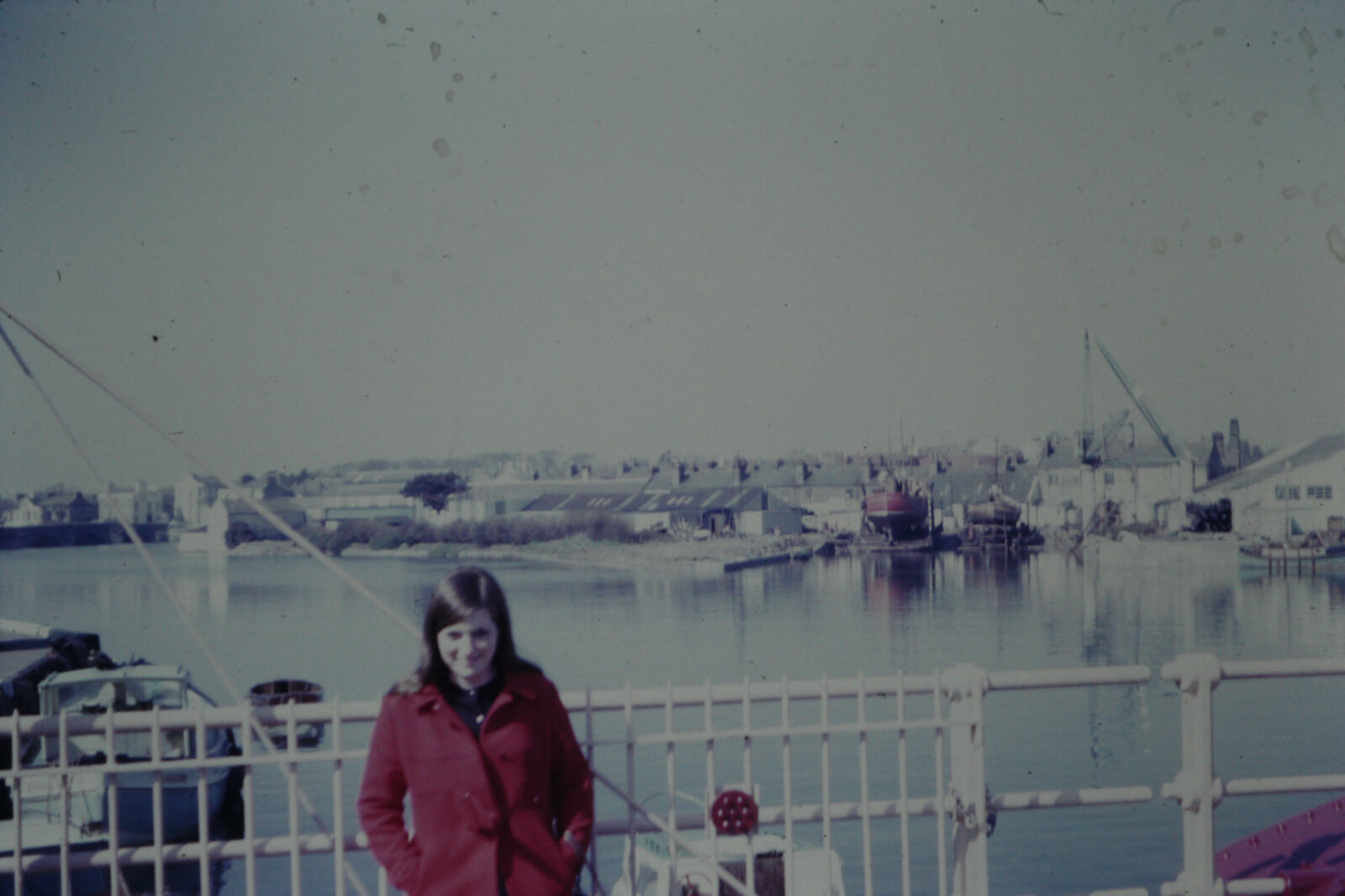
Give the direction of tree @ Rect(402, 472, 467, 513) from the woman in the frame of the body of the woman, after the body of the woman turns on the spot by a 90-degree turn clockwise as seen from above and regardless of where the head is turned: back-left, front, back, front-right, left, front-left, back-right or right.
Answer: right

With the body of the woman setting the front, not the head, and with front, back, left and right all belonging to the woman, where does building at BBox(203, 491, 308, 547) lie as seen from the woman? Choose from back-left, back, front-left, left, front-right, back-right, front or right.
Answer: back

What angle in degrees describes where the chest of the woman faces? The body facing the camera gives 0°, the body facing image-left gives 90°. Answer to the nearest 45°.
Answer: approximately 0°

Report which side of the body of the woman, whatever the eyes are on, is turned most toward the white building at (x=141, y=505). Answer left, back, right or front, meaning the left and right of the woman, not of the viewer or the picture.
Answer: back

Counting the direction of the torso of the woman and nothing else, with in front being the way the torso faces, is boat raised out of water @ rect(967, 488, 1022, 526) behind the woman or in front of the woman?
behind

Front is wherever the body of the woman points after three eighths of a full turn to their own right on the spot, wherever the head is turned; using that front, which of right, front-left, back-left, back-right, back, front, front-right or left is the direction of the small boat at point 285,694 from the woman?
front-right

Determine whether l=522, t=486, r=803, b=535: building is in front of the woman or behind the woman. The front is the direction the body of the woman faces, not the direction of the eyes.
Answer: behind

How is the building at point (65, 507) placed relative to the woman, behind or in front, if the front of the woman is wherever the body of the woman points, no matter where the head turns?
behind

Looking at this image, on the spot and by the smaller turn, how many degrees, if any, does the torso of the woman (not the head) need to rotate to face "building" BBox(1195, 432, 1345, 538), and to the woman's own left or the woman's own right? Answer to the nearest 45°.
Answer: approximately 135° to the woman's own left
